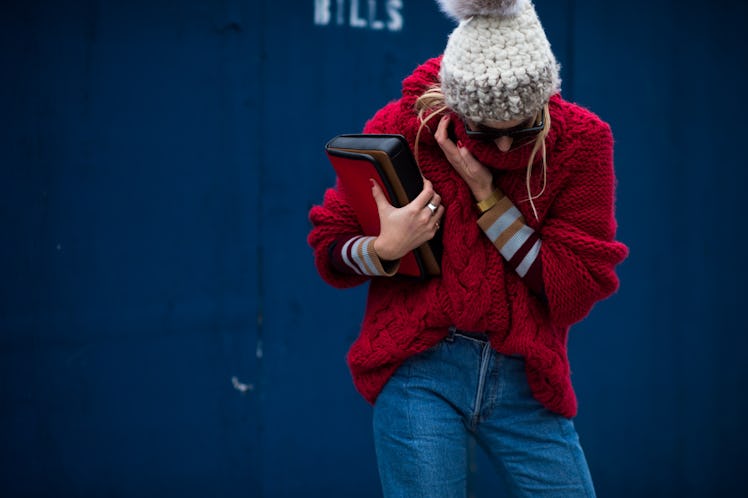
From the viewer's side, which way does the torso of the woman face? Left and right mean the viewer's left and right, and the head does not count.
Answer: facing the viewer
